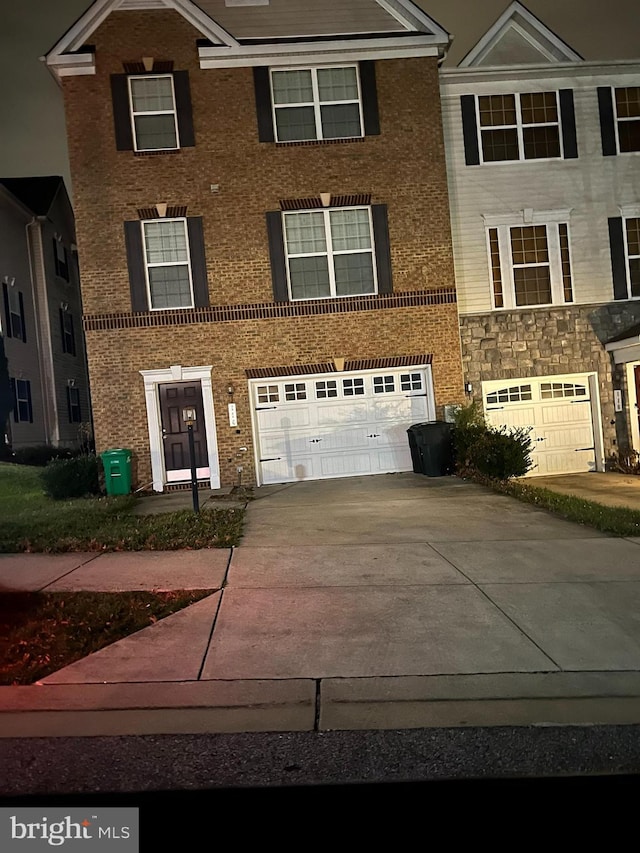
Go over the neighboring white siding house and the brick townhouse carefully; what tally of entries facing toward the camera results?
2

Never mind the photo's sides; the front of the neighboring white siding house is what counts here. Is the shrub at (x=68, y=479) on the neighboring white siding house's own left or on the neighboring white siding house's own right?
on the neighboring white siding house's own right

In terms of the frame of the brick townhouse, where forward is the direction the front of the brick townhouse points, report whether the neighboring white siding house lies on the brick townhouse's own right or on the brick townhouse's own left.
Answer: on the brick townhouse's own left

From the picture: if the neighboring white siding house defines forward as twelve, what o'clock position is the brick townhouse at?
The brick townhouse is roughly at 2 o'clock from the neighboring white siding house.

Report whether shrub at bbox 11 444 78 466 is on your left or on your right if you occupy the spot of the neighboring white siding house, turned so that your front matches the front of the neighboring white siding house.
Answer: on your right

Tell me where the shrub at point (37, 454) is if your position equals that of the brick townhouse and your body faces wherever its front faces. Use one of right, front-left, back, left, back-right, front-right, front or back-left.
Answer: back-right

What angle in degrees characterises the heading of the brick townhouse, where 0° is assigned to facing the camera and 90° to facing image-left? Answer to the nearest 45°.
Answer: approximately 0°

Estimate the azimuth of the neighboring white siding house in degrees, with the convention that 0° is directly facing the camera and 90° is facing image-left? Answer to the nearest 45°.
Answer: approximately 0°
